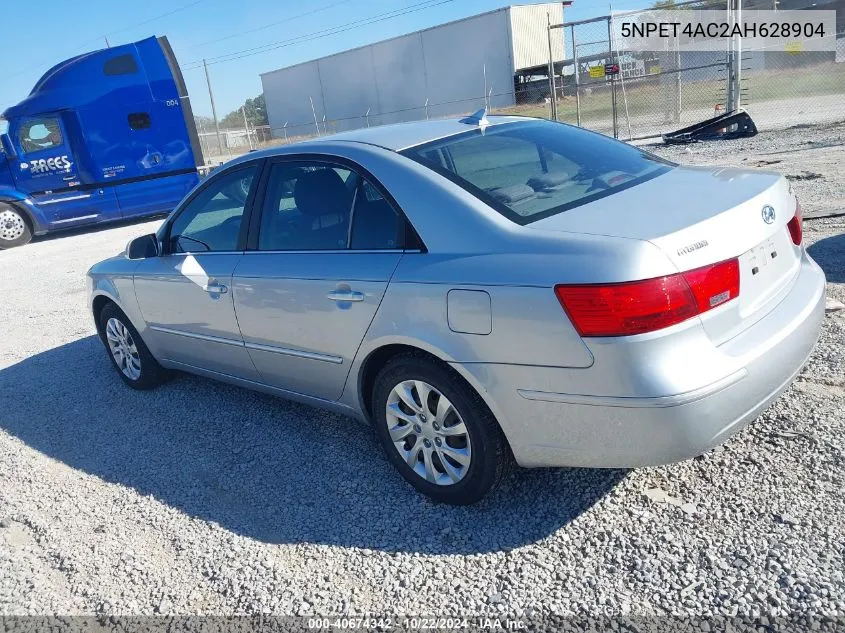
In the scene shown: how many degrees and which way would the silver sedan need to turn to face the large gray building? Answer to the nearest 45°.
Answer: approximately 45° to its right

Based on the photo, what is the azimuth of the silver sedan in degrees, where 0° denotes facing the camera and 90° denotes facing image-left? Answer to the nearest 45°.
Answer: approximately 135°

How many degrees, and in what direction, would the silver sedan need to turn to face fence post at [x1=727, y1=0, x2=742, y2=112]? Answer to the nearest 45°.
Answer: approximately 90° to its right

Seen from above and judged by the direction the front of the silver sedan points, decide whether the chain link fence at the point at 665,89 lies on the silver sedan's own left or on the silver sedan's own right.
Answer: on the silver sedan's own right
